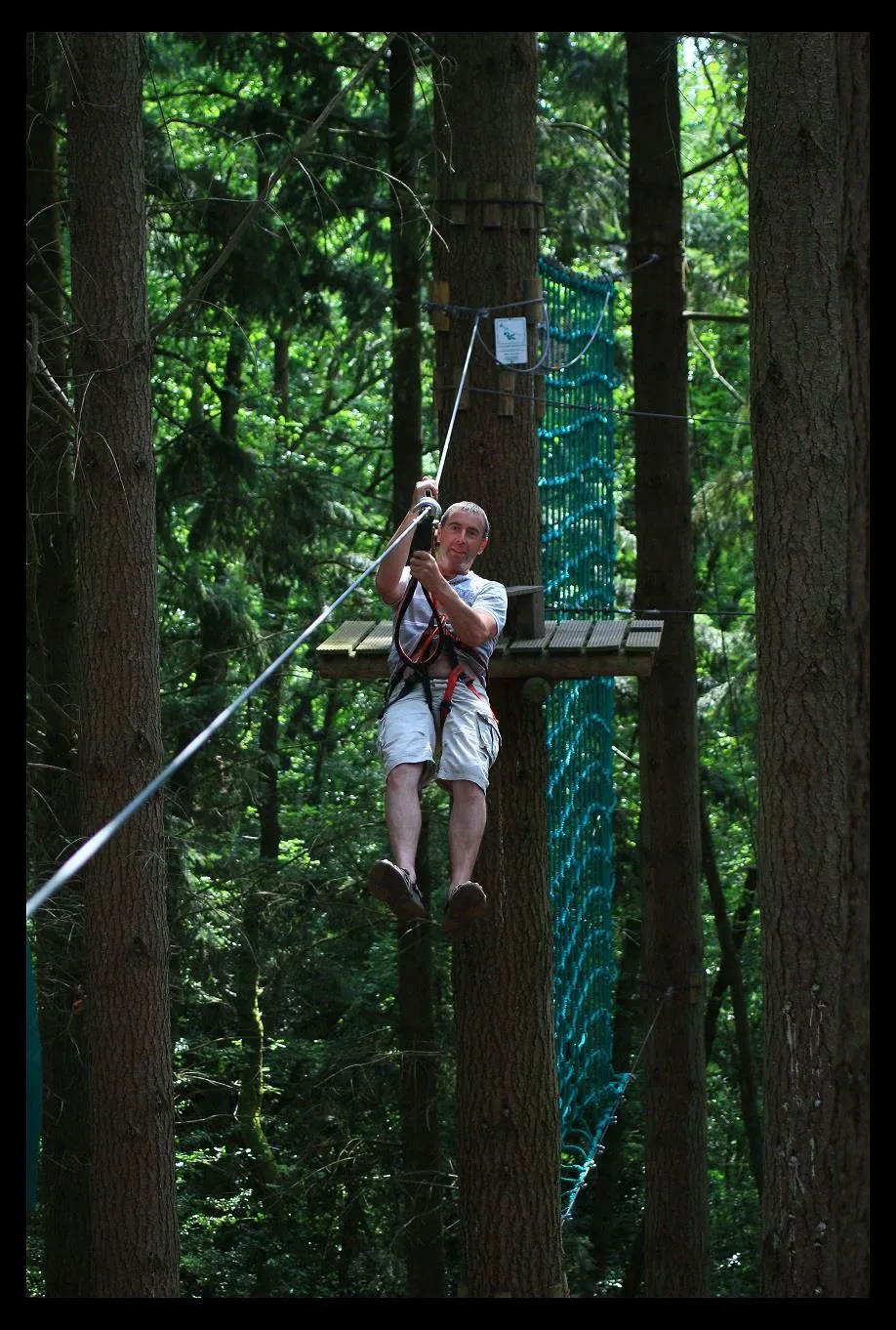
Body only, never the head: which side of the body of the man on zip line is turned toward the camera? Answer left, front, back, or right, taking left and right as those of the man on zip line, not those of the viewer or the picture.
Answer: front

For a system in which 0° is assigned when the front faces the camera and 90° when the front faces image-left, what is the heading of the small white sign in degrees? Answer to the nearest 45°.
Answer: approximately 0°

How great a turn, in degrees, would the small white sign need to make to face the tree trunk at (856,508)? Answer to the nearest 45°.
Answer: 0° — it already faces it

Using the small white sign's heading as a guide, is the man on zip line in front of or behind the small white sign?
in front

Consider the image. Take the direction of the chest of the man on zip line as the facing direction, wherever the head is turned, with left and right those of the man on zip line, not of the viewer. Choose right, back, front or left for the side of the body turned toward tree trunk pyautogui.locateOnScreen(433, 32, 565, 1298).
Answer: back

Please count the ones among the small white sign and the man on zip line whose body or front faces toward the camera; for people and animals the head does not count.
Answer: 2

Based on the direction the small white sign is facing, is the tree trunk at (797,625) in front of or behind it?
in front

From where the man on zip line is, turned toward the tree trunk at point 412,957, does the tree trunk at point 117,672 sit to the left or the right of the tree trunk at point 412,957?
left
